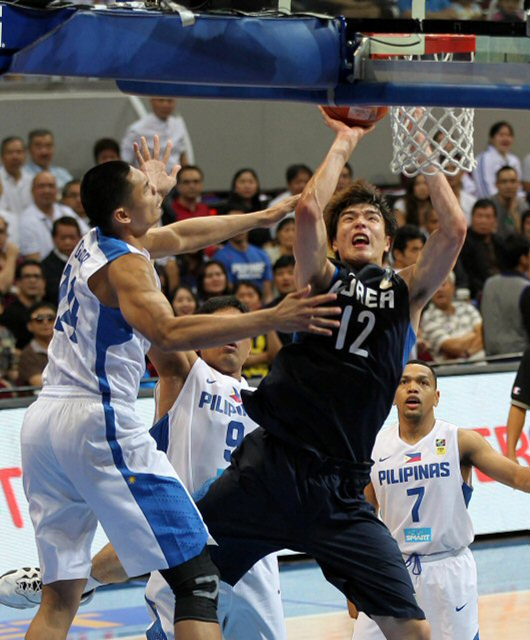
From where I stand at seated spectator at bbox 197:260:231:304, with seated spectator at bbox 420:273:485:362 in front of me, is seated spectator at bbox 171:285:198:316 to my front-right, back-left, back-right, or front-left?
back-right

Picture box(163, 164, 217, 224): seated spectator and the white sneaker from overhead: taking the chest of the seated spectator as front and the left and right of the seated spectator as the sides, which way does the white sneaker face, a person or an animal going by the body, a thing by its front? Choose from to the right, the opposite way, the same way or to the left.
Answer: to the right

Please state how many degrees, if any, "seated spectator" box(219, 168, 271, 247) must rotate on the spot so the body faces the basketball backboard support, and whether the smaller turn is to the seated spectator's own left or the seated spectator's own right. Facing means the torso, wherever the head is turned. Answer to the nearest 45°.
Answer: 0° — they already face it

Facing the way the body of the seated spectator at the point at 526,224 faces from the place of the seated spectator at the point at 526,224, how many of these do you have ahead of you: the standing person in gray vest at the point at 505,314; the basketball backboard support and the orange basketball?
3

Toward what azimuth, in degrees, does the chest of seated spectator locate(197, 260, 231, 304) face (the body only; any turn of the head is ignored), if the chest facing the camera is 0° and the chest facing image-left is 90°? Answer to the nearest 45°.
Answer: approximately 0°

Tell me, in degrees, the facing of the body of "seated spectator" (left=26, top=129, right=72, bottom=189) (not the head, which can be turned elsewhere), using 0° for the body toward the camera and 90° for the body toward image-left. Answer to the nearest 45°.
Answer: approximately 0°

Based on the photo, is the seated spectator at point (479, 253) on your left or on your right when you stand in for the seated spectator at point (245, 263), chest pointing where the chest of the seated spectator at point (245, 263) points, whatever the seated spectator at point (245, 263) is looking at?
on your left

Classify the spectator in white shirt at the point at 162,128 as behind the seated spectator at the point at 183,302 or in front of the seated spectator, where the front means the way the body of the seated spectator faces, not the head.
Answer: behind

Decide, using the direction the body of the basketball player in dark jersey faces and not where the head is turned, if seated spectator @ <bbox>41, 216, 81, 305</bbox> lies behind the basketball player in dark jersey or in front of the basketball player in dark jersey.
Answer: behind

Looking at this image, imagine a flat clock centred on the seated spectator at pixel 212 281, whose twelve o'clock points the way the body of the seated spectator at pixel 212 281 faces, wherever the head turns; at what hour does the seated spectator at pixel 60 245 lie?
the seated spectator at pixel 60 245 is roughly at 3 o'clock from the seated spectator at pixel 212 281.

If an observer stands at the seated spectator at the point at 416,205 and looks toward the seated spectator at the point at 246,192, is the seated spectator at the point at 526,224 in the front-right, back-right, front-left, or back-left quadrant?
back-left
